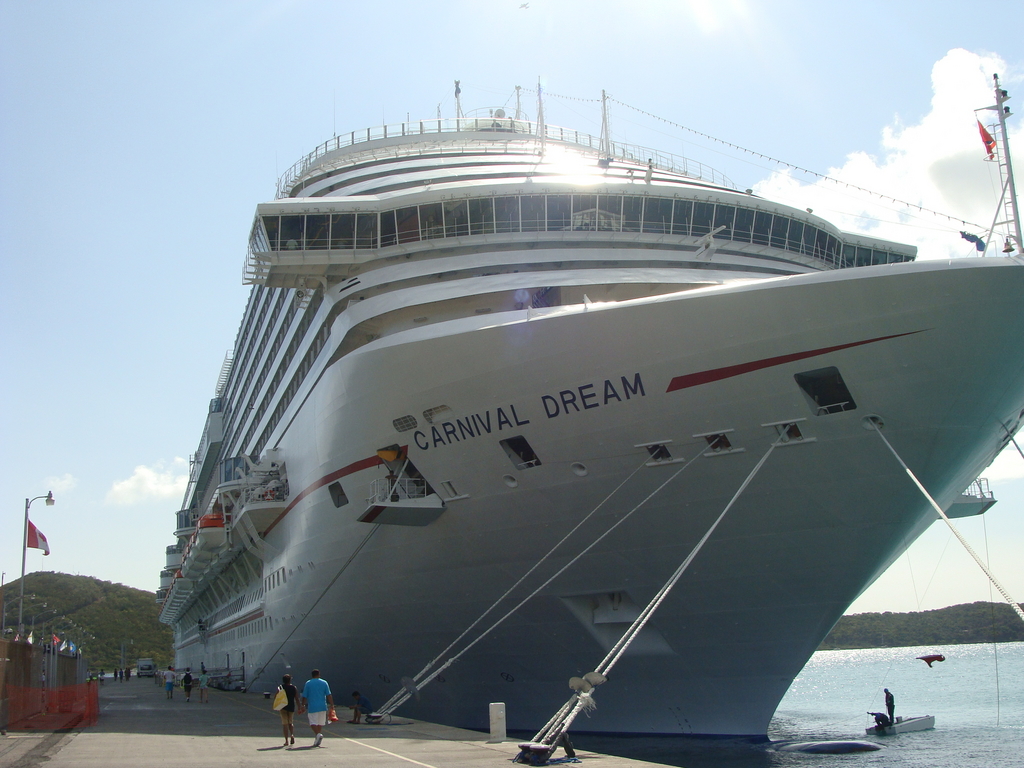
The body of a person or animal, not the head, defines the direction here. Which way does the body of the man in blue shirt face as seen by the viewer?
away from the camera

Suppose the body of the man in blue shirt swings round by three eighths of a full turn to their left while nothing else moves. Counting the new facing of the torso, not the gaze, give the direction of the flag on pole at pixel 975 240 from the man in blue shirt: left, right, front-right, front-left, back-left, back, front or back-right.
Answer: back-left

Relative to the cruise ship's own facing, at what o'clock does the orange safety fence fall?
The orange safety fence is roughly at 5 o'clock from the cruise ship.

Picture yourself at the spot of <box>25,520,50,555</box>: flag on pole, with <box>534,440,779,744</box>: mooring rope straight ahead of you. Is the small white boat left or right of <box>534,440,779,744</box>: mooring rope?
left

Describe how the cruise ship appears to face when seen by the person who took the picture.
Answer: facing the viewer and to the right of the viewer

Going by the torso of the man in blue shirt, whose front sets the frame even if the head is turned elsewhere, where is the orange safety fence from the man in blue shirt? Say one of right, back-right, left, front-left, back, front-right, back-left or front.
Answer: front-left

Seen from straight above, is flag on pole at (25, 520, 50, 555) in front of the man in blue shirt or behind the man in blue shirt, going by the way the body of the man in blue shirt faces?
in front
